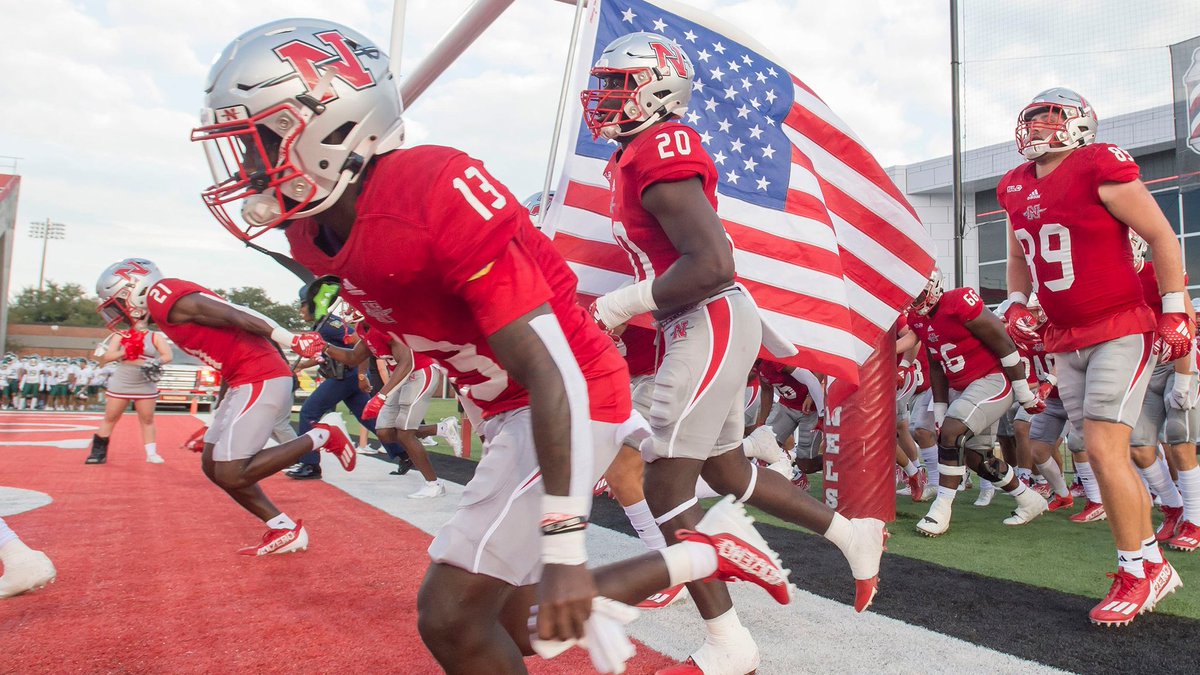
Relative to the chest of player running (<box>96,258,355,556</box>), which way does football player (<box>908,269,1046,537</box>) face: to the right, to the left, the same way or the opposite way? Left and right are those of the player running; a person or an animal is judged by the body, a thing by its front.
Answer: the same way

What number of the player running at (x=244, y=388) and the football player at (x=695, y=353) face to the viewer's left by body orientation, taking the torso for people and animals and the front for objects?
2

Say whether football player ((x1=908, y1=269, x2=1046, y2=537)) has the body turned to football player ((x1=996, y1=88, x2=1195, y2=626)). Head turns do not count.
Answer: no

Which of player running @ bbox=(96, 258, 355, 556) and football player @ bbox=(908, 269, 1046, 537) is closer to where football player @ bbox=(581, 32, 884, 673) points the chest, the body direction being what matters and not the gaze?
the player running

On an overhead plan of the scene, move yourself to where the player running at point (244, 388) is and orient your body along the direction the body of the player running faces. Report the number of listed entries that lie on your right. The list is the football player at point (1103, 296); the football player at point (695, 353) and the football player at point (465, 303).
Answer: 0

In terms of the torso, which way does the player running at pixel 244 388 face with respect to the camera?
to the viewer's left

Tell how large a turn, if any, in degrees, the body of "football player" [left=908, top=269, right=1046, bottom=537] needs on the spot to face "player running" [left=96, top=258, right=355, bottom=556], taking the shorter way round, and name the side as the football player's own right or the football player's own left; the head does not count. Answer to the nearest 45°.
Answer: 0° — they already face them

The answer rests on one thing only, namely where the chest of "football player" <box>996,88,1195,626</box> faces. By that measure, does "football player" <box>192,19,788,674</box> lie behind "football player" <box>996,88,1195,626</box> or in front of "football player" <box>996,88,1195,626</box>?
in front

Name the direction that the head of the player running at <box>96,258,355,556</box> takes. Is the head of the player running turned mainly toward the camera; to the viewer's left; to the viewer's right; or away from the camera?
to the viewer's left

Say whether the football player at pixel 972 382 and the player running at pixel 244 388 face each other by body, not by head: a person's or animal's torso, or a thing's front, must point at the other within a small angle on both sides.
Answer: no

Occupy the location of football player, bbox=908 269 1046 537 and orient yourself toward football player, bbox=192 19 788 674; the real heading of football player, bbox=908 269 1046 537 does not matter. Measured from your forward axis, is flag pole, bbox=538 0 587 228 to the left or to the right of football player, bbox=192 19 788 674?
right

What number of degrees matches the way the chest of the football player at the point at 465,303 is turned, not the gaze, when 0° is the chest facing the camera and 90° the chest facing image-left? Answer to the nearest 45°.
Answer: approximately 45°

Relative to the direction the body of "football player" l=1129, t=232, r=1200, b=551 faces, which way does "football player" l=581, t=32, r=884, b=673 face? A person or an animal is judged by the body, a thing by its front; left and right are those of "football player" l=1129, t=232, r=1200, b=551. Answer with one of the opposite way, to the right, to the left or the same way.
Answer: the same way

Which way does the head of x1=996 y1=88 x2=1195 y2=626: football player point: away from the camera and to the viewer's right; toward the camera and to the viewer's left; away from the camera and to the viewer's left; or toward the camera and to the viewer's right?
toward the camera and to the viewer's left

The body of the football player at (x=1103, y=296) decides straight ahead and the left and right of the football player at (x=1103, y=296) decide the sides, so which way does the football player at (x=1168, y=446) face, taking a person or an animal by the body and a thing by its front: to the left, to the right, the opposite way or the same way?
the same way

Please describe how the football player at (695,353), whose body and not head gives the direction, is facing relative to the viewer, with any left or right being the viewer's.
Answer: facing to the left of the viewer

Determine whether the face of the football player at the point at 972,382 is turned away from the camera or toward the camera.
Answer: toward the camera

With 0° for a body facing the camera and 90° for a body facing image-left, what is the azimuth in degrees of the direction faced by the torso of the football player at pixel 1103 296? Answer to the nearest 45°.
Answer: approximately 45°
